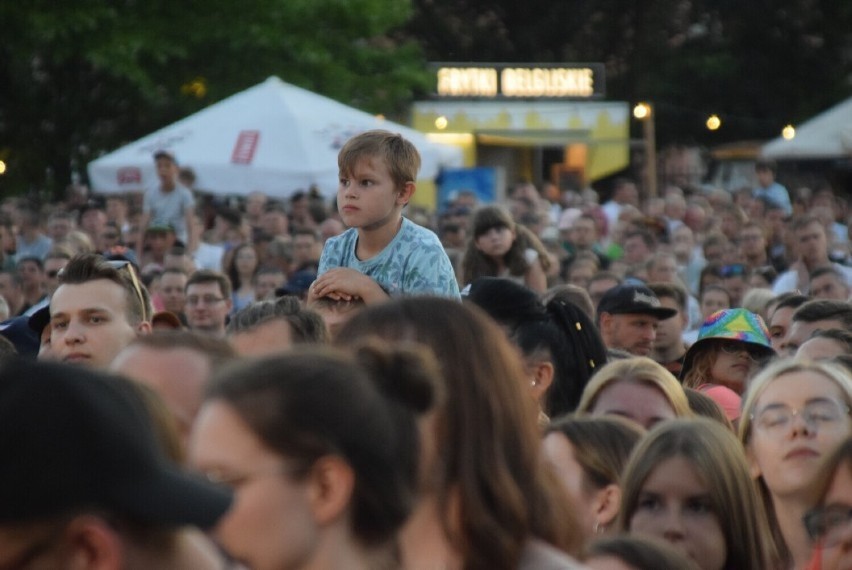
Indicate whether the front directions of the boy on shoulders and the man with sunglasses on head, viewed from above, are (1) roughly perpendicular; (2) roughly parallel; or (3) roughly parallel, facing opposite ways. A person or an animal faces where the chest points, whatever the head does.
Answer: roughly parallel

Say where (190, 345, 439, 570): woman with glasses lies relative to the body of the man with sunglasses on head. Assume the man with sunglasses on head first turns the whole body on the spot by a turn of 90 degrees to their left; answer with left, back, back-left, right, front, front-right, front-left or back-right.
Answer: front-right

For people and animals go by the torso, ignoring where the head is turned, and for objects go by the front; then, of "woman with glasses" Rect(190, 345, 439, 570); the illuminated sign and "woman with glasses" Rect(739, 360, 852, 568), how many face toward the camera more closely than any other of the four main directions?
2

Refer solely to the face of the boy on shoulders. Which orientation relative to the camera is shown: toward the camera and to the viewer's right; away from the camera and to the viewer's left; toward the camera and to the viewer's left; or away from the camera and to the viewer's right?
toward the camera and to the viewer's left

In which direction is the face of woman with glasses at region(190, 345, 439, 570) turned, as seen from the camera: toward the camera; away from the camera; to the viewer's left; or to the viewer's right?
to the viewer's left

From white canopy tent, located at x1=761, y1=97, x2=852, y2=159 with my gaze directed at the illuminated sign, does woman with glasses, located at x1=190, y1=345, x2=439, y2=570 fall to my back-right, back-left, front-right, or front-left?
front-left

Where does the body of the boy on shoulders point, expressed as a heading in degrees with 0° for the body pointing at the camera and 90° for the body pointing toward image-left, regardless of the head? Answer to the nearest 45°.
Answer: approximately 45°

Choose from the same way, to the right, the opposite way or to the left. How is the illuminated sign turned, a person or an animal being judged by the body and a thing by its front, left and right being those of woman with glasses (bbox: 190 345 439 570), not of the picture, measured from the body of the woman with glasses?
to the left

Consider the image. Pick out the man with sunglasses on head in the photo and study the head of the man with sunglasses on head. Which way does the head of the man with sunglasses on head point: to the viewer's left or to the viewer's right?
to the viewer's left

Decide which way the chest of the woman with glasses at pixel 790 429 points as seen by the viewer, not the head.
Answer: toward the camera

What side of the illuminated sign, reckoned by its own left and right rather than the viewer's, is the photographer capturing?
front

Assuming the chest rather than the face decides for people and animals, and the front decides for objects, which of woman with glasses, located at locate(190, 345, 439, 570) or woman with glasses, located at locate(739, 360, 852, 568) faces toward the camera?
woman with glasses, located at locate(739, 360, 852, 568)

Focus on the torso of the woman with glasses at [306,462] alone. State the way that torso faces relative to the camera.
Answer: to the viewer's left

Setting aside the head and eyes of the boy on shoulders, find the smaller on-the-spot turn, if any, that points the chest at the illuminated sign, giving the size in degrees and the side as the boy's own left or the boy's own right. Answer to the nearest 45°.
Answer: approximately 135° to the boy's own right

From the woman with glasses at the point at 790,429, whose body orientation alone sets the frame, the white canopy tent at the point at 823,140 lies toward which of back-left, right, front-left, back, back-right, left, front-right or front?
back

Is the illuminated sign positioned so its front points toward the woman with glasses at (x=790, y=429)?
yes

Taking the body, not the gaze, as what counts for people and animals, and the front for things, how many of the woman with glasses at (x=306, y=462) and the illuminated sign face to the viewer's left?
1

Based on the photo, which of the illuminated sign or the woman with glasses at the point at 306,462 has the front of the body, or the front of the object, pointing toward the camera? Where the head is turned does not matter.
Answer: the illuminated sign
